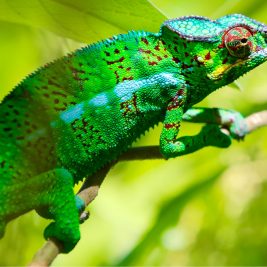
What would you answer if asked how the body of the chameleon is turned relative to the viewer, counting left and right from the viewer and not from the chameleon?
facing to the right of the viewer
